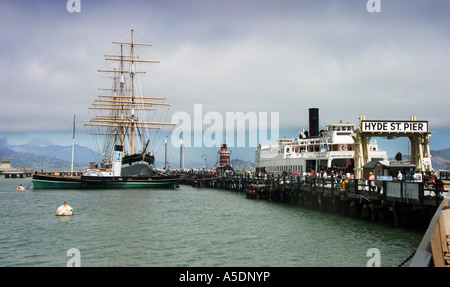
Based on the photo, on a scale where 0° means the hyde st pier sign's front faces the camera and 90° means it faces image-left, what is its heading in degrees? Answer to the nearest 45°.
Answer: approximately 0°
